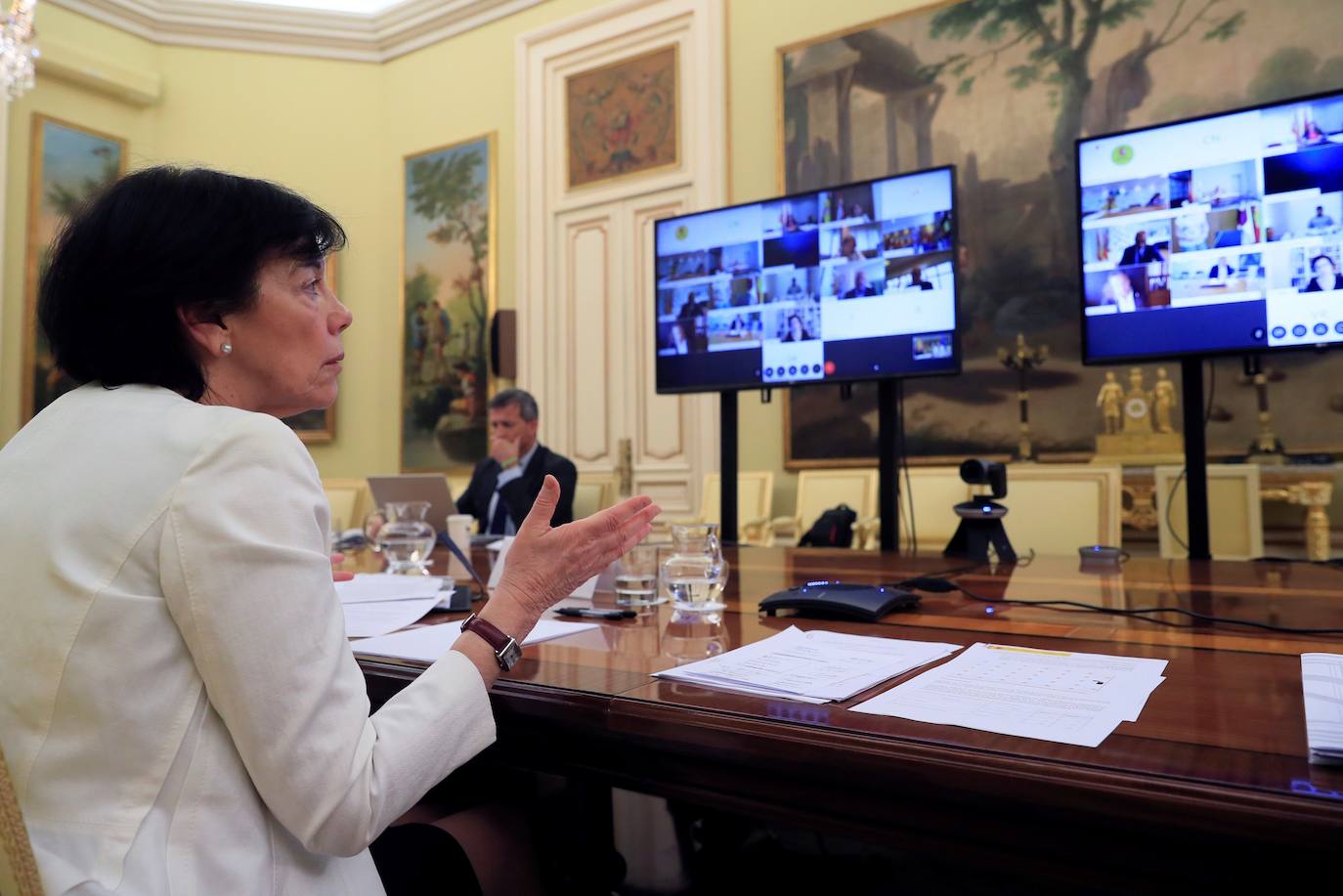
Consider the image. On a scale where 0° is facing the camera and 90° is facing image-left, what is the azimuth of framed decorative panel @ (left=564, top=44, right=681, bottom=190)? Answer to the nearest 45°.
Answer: approximately 45°

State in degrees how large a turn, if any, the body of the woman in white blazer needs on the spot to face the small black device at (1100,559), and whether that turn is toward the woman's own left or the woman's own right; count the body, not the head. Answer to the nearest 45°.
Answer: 0° — they already face it

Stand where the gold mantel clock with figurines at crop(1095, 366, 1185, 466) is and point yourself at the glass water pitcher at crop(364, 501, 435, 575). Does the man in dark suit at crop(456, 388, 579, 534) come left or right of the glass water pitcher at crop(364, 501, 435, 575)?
right

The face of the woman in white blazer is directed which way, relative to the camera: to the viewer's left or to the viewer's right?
to the viewer's right

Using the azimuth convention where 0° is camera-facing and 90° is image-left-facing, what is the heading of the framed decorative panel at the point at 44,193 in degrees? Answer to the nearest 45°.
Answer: approximately 315°

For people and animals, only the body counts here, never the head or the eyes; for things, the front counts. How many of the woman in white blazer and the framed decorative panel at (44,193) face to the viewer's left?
0

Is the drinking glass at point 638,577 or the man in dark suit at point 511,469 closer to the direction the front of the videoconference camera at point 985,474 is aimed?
the drinking glass

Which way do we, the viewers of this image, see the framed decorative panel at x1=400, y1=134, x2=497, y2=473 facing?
facing the viewer and to the left of the viewer

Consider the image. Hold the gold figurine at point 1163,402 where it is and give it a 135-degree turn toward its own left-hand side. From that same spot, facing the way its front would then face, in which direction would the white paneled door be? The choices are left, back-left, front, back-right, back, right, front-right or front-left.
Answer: back

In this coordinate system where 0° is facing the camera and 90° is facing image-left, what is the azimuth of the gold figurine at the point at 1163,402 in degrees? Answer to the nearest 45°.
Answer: approximately 45°

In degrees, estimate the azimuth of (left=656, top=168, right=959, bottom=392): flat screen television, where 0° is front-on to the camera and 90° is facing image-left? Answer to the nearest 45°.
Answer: approximately 45°

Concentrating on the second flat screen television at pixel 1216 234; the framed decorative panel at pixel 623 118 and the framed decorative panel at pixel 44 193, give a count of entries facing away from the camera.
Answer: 0

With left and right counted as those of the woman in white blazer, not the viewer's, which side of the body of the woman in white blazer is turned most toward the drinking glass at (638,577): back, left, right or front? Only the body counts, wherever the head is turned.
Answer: front

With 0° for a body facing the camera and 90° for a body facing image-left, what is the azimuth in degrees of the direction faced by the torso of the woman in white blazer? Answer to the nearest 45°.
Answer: approximately 225°

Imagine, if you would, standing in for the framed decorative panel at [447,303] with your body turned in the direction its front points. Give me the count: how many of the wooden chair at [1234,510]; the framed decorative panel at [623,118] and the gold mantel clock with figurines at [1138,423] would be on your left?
3
